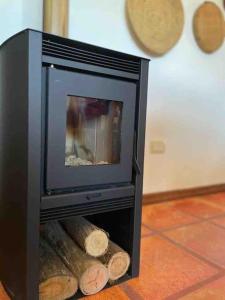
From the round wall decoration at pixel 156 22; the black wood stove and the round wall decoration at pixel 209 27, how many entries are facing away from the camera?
0

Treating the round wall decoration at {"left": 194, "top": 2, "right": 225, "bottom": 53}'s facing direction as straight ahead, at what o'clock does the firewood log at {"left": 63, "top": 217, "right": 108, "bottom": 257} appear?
The firewood log is roughly at 2 o'clock from the round wall decoration.

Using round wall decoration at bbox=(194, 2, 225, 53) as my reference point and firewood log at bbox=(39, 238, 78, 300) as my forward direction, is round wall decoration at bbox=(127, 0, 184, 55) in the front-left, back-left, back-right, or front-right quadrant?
front-right

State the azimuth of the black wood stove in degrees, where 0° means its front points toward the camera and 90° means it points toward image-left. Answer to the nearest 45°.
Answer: approximately 315°

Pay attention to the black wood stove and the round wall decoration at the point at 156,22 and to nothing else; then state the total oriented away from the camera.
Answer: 0

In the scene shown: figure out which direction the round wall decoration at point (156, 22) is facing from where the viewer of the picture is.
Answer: facing the viewer and to the right of the viewer

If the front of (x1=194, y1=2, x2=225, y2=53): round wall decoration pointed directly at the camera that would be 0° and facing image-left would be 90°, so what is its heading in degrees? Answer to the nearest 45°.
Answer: approximately 315°

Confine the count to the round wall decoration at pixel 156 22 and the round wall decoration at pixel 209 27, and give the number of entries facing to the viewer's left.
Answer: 0
